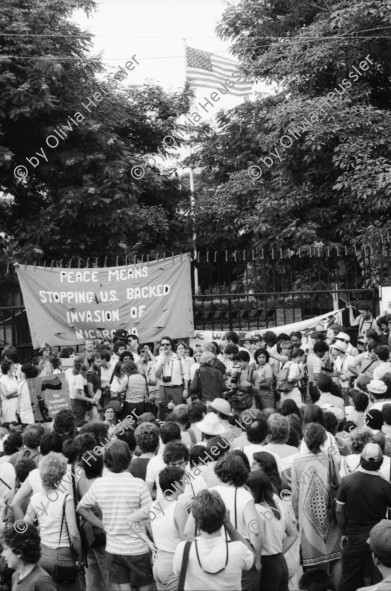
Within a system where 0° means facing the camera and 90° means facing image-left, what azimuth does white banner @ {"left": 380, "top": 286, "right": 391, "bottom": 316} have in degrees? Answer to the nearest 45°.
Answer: approximately 0°

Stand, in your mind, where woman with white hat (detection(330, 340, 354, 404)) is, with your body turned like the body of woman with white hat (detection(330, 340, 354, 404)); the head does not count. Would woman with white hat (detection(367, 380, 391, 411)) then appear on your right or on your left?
on your left

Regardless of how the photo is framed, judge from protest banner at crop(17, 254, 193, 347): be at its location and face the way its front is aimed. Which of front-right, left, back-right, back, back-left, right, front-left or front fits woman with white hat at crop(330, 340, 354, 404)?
front-left

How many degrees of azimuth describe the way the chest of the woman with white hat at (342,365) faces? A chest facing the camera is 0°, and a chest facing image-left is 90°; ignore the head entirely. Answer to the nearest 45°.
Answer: approximately 45°

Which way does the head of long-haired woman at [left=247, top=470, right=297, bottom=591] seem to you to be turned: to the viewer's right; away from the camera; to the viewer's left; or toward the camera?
away from the camera

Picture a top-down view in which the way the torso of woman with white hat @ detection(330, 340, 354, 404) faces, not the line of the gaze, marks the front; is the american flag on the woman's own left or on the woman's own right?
on the woman's own right

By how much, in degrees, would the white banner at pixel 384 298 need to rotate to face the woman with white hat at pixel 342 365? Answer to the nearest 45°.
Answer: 0° — it already faces them

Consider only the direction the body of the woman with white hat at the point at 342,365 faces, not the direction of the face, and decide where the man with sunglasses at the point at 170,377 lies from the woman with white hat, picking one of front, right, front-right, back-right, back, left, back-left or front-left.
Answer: front-right

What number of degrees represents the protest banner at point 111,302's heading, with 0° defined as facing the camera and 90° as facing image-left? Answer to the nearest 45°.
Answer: approximately 0°

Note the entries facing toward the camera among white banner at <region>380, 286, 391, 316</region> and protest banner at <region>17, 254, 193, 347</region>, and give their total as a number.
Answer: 2

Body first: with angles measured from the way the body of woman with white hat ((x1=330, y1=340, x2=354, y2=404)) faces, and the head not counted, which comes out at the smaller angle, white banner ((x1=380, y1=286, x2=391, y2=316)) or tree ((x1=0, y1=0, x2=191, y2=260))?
the tree
